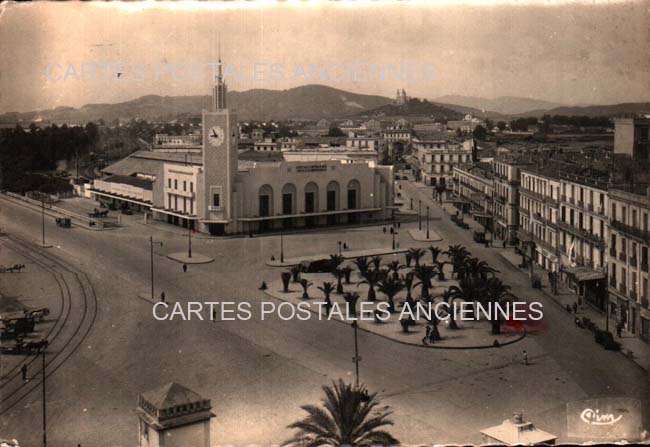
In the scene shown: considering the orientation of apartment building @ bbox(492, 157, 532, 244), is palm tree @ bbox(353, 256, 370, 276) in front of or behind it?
in front

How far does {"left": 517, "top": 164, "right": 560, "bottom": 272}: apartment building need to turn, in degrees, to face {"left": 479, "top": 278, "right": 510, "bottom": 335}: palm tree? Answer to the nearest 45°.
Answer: approximately 45° to its left

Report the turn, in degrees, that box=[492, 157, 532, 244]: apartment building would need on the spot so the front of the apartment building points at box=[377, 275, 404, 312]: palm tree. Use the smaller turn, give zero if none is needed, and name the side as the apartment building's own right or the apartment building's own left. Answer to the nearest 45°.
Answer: approximately 45° to the apartment building's own left

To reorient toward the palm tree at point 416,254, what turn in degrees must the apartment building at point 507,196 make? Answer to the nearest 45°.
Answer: approximately 45° to its left

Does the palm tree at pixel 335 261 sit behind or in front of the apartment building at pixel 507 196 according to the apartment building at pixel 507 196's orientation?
in front

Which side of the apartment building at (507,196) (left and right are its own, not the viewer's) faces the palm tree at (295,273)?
front

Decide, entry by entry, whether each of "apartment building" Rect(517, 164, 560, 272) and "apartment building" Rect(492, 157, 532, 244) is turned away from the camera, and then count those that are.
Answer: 0

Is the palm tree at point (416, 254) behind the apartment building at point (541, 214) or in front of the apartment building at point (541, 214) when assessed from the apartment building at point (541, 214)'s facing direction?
in front

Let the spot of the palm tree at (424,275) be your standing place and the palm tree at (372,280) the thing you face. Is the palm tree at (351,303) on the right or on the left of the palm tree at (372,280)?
left

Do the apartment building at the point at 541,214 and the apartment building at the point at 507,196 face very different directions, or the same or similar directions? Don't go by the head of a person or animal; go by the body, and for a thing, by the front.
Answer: same or similar directions

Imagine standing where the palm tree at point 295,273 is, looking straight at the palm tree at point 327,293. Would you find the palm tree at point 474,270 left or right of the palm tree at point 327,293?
left

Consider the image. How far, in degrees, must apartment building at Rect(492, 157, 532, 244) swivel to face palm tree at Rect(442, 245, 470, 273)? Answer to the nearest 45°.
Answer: approximately 45° to its left

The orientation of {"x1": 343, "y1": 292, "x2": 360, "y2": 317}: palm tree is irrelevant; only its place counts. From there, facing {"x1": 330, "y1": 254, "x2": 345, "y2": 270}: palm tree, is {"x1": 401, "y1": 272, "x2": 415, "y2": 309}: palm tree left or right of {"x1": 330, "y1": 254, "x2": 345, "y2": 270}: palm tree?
right

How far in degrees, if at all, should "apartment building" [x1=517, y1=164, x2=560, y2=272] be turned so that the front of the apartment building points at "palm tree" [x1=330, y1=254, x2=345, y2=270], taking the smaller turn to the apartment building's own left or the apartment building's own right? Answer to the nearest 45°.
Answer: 0° — it already faces it

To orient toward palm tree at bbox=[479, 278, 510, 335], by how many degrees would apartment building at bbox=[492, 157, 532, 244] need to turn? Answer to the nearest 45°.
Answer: approximately 45° to its left

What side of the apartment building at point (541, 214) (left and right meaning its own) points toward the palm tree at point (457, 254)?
front

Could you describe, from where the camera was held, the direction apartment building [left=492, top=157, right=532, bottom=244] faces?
facing the viewer and to the left of the viewer
